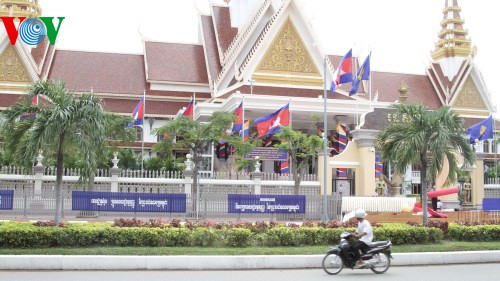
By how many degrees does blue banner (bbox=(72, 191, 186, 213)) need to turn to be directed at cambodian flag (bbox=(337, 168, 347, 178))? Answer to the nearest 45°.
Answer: approximately 135° to its left

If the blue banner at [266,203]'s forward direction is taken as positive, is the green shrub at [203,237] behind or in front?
in front

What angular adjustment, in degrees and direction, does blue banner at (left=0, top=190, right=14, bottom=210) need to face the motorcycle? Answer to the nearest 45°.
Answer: approximately 45° to its left

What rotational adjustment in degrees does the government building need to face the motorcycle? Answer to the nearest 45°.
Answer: approximately 45° to its right

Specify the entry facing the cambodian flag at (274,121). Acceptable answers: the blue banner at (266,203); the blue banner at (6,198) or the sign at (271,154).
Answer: the sign

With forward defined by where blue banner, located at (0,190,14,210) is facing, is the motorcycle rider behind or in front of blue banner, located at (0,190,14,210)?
in front

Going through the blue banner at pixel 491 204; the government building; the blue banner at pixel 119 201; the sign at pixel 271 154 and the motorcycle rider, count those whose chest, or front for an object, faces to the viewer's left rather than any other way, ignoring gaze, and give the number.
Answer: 1

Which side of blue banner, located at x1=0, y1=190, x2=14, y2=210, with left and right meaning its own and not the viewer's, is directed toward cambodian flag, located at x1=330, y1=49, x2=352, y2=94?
left

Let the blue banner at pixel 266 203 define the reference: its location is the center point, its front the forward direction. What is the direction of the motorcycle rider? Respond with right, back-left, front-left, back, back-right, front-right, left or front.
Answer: front

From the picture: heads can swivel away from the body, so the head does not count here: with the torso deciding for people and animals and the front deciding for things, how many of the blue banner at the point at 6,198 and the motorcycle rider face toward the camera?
1

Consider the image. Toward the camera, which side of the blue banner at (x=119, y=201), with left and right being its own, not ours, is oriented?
front

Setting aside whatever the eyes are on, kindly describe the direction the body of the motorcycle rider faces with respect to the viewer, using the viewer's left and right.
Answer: facing to the left of the viewer

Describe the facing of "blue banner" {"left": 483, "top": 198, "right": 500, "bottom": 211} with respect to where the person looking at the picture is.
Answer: facing the viewer

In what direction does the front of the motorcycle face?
to the viewer's left

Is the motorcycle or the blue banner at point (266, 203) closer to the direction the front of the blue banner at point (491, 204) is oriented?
the motorcycle

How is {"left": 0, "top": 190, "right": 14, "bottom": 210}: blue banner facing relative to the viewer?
toward the camera
